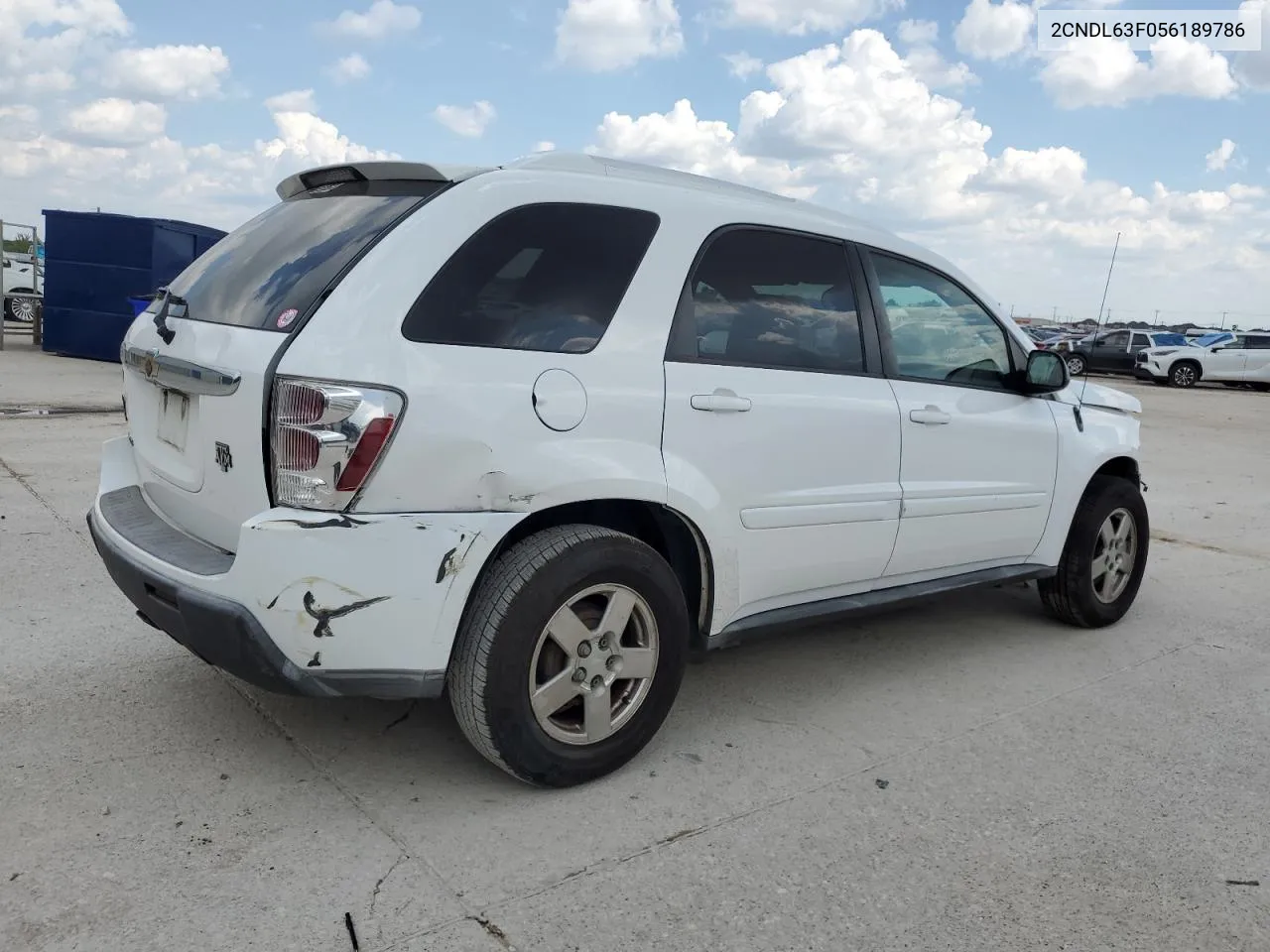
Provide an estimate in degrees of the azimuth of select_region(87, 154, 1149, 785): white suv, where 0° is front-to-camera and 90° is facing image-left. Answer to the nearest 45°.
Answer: approximately 225°

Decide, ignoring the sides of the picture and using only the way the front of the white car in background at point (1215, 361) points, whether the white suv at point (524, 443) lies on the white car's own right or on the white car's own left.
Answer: on the white car's own left

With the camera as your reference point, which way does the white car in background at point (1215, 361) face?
facing to the left of the viewer

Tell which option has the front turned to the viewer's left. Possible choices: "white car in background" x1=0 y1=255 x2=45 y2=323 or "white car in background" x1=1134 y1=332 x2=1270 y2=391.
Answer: "white car in background" x1=1134 y1=332 x2=1270 y2=391

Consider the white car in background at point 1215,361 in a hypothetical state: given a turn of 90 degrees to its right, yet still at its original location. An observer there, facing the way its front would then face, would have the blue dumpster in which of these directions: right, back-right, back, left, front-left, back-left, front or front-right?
back-left

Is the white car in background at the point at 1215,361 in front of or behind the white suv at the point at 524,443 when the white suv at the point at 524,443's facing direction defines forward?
in front
